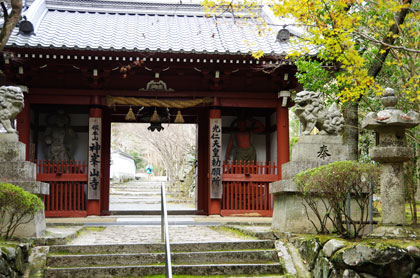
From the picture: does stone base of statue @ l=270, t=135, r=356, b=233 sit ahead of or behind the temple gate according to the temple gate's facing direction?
ahead

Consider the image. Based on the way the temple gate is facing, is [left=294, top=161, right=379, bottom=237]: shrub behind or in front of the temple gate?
in front

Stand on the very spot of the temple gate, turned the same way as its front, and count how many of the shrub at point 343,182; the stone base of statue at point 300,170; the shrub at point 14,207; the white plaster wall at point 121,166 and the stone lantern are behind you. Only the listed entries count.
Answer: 1

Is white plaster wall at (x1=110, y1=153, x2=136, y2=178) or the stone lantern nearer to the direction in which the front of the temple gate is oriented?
the stone lantern

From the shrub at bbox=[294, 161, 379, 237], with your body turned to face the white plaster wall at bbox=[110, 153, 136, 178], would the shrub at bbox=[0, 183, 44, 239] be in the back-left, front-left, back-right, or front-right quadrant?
front-left

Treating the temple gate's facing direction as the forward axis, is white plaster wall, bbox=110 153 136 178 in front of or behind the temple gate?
behind

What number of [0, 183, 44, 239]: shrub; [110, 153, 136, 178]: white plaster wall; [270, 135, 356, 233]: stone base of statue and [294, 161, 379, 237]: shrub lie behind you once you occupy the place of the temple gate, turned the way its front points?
1

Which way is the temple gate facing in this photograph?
toward the camera

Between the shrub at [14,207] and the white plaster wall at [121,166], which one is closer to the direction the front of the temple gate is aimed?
the shrub
